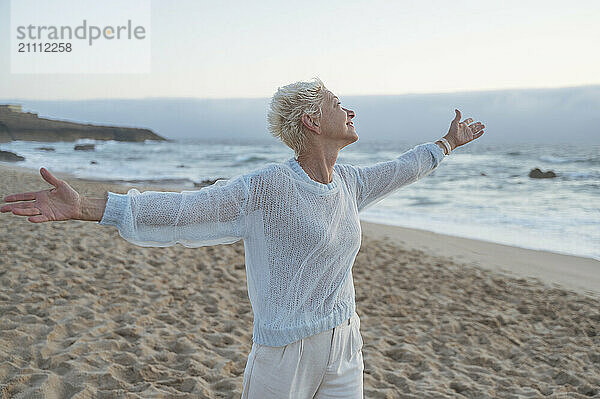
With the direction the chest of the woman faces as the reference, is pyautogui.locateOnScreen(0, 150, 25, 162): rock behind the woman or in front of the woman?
behind

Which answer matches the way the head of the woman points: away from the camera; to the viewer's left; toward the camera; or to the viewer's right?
to the viewer's right

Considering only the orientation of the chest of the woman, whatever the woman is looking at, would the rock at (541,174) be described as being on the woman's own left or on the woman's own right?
on the woman's own left

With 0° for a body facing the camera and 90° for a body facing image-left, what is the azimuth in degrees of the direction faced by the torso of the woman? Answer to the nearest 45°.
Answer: approximately 315°
